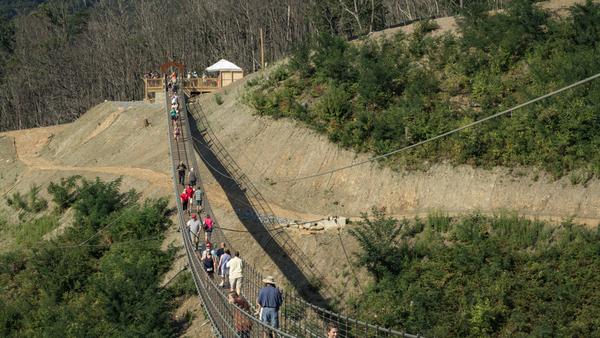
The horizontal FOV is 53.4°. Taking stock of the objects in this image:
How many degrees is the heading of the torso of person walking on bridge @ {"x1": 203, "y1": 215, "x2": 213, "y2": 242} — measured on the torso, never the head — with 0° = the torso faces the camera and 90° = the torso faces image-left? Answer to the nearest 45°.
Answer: approximately 180°

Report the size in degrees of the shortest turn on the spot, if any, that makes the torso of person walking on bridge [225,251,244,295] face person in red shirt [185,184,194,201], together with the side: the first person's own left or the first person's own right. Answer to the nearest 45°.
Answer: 0° — they already face them

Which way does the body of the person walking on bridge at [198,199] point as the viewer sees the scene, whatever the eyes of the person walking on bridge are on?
away from the camera

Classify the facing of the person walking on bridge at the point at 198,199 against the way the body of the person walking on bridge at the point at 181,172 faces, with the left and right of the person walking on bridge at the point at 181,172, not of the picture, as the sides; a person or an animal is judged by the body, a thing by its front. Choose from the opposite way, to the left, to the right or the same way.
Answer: the opposite way

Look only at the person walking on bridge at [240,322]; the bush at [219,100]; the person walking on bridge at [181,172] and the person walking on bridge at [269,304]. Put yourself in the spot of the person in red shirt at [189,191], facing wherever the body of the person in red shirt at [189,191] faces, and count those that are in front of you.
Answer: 2

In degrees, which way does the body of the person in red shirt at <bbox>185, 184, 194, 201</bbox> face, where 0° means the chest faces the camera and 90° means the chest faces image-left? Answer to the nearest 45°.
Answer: approximately 180°

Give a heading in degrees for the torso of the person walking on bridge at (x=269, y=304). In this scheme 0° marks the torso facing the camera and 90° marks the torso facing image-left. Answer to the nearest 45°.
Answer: approximately 180°
